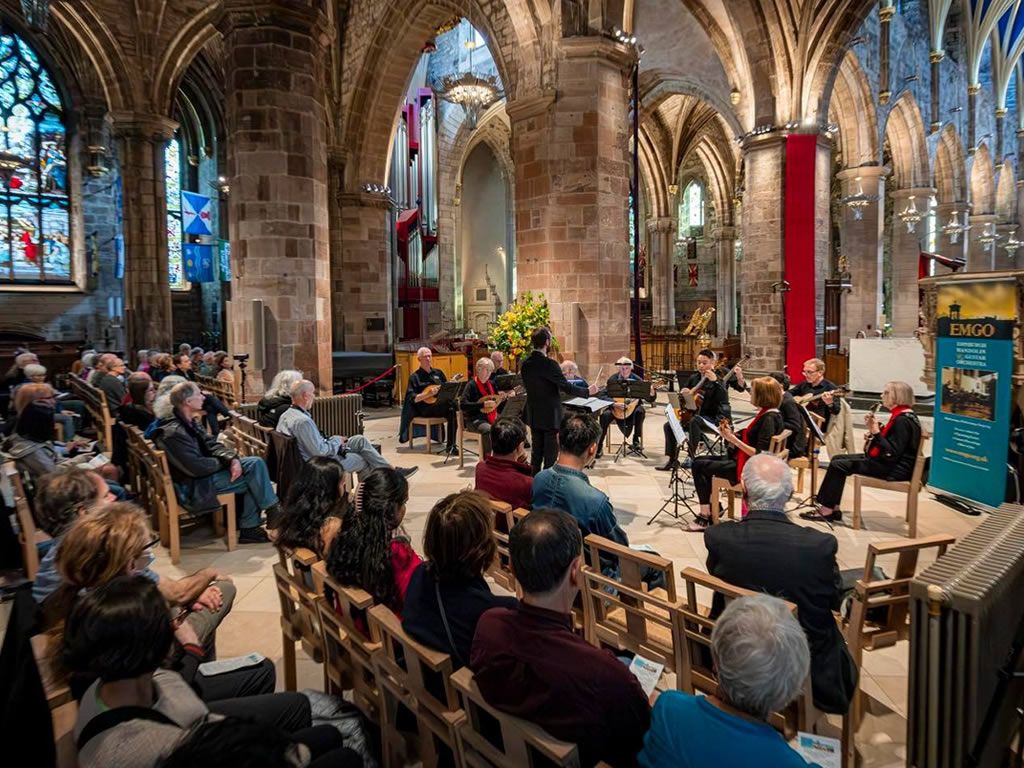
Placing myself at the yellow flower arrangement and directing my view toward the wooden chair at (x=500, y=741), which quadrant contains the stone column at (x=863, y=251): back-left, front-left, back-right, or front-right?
back-left

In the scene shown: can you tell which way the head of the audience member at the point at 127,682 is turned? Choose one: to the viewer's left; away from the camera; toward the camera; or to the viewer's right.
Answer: away from the camera

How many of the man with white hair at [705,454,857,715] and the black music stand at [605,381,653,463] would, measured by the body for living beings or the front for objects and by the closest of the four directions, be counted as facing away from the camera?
2

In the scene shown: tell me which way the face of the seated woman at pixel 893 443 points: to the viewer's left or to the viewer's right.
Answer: to the viewer's left

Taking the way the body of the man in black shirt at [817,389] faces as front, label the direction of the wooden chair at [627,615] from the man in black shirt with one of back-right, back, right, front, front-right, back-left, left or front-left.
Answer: front-left

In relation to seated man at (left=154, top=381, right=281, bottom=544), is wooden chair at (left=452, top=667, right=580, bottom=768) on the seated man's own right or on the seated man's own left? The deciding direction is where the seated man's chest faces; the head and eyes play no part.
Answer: on the seated man's own right

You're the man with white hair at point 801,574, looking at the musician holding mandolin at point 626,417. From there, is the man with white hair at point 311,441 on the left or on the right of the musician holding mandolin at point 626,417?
left

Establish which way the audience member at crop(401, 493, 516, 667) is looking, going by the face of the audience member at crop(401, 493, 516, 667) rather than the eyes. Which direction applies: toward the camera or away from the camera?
away from the camera

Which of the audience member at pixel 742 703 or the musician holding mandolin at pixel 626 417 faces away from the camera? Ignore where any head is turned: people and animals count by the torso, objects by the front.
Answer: the audience member

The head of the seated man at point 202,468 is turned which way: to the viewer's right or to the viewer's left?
to the viewer's right

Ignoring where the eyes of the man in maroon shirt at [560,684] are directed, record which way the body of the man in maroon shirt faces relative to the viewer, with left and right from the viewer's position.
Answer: facing away from the viewer and to the right of the viewer

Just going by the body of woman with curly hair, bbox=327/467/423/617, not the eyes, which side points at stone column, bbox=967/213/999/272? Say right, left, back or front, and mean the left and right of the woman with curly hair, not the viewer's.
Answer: front

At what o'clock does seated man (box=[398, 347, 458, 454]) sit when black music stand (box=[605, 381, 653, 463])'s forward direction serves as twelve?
The seated man is roughly at 9 o'clock from the black music stand.

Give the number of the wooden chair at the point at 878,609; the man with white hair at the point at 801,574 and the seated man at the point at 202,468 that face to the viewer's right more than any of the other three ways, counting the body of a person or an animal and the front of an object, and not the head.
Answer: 1
